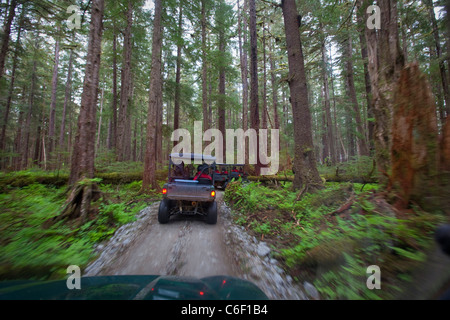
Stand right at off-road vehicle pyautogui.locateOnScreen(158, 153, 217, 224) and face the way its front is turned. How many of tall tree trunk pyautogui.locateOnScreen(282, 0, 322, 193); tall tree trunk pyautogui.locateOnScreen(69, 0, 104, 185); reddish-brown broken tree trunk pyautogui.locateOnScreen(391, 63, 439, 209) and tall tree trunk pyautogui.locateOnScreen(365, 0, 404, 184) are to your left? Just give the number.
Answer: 1

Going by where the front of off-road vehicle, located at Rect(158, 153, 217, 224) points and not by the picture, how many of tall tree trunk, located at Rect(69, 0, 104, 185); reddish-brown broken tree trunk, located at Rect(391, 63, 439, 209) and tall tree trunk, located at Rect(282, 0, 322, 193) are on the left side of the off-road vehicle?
1

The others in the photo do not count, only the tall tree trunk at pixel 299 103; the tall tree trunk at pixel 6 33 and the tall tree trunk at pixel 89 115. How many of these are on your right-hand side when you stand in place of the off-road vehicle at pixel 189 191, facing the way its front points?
1

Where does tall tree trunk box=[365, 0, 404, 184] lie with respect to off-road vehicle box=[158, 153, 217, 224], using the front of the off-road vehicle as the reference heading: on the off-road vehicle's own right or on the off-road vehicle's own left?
on the off-road vehicle's own right

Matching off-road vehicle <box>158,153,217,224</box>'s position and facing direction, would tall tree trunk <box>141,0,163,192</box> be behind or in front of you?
in front

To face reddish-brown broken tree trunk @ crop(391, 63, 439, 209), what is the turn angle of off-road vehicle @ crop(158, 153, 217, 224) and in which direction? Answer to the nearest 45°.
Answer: approximately 135° to its right

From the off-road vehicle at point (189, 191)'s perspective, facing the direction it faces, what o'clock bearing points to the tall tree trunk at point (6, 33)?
The tall tree trunk is roughly at 10 o'clock from the off-road vehicle.

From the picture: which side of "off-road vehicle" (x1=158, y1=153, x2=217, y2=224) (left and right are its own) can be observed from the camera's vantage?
back

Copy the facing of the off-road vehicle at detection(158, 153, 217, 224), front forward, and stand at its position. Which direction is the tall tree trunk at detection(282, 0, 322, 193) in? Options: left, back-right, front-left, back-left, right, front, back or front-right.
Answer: right
